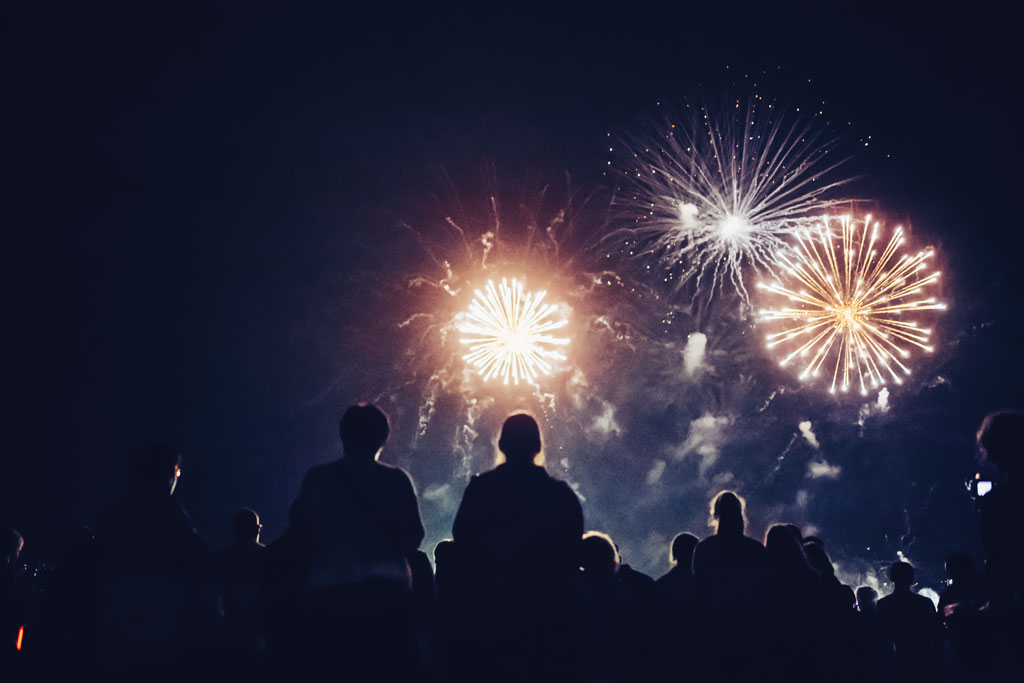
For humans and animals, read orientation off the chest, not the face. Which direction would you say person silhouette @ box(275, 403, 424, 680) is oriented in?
away from the camera

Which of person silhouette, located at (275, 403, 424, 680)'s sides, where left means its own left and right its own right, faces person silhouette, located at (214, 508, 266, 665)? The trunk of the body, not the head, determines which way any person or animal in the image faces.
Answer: front

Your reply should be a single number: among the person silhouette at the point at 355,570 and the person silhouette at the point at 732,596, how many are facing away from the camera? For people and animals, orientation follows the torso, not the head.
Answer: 2

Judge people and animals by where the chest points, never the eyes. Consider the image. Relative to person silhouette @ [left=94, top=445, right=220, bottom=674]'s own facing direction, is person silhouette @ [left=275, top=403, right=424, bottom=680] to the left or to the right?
on its right

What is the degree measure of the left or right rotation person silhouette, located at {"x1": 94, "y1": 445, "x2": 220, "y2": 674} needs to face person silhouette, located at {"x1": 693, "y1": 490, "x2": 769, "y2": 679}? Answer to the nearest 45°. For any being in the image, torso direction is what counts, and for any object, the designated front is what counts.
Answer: approximately 45° to its right

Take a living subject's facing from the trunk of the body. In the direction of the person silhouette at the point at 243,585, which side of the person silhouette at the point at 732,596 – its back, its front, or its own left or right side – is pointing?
left

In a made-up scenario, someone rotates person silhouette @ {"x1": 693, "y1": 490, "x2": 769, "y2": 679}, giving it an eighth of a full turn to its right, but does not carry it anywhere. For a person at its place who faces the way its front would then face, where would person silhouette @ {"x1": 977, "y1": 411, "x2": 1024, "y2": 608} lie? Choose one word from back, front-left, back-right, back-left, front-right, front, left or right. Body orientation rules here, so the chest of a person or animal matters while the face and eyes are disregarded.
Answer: front-right

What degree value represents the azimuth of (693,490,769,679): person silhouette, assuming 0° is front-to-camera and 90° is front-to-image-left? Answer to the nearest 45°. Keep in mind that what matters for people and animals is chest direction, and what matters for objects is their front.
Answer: approximately 180°

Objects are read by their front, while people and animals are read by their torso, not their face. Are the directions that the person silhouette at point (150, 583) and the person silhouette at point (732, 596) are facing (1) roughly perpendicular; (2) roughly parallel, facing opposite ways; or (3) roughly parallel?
roughly parallel

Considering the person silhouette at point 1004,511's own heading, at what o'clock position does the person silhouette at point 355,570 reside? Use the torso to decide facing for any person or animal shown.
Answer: the person silhouette at point 355,570 is roughly at 9 o'clock from the person silhouette at point 1004,511.

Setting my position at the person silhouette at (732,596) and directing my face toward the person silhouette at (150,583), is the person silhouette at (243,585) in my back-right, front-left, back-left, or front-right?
front-right

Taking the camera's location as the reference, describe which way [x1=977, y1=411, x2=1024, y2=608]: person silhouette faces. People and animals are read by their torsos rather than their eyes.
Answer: facing away from the viewer and to the left of the viewer

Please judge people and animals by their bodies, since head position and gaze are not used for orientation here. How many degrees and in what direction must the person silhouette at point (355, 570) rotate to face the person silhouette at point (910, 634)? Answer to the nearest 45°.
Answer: approximately 90° to its right

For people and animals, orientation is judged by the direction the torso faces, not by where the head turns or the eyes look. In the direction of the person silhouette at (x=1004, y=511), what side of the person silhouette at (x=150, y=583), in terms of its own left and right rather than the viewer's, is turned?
right

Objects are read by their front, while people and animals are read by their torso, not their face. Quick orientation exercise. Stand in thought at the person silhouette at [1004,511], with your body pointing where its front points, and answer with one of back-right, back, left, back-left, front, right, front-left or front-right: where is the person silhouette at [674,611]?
front-left

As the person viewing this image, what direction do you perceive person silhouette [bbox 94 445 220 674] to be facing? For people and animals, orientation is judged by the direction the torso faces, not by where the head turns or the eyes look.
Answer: facing away from the viewer and to the right of the viewer
